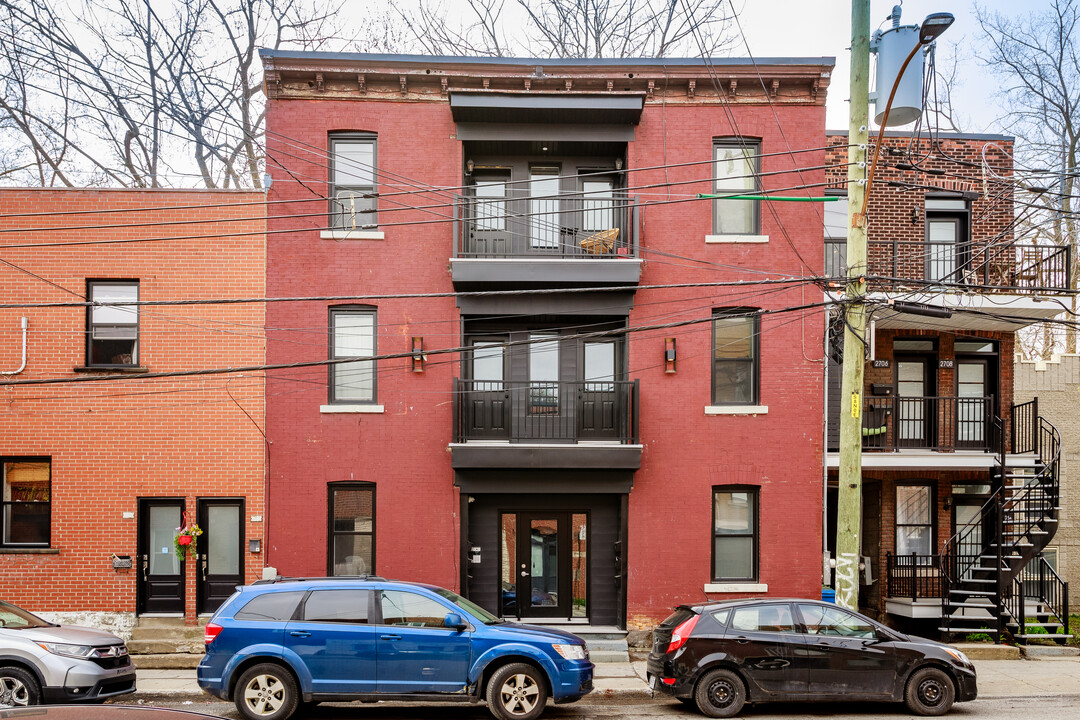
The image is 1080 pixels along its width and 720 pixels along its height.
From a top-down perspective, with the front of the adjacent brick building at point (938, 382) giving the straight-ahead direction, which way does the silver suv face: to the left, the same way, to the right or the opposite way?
to the left

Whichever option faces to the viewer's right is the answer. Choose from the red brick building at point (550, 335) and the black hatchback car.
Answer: the black hatchback car

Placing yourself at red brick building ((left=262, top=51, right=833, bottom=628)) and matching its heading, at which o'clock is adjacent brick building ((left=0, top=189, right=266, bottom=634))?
The adjacent brick building is roughly at 3 o'clock from the red brick building.

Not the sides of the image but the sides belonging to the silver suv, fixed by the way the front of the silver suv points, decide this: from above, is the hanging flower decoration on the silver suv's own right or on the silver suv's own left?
on the silver suv's own left

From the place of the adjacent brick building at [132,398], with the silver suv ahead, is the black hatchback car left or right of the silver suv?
left

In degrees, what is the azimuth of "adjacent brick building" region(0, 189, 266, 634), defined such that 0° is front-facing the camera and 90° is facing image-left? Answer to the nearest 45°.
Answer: approximately 0°

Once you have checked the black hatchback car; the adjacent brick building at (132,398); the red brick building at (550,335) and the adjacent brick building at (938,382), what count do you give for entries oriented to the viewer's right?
1

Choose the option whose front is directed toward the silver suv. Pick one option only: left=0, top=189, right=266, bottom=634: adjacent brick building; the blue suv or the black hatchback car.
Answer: the adjacent brick building

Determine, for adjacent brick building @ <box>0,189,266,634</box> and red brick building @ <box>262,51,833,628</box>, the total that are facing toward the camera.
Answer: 2

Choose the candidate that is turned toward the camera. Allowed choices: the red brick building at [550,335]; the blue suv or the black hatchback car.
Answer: the red brick building

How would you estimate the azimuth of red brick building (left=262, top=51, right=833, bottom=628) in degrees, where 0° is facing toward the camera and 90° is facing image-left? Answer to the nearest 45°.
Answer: approximately 0°

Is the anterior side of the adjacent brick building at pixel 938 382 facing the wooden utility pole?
yes

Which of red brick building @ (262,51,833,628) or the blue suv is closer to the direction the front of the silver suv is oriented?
the blue suv

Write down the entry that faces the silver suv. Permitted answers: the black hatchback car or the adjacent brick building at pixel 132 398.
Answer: the adjacent brick building

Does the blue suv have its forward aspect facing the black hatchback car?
yes

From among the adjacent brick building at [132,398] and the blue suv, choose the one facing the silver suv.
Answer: the adjacent brick building
